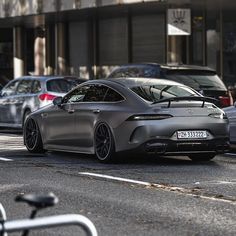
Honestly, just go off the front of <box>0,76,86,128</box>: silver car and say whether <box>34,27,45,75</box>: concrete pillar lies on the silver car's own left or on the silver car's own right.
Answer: on the silver car's own right

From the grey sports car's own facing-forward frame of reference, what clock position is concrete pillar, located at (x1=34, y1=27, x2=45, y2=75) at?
The concrete pillar is roughly at 1 o'clock from the grey sports car.

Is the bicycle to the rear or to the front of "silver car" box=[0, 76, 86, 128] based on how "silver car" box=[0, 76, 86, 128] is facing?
to the rear

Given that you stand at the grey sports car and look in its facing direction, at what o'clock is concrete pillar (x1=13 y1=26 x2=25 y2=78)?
The concrete pillar is roughly at 1 o'clock from the grey sports car.

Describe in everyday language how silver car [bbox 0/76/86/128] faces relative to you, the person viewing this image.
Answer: facing away from the viewer and to the left of the viewer

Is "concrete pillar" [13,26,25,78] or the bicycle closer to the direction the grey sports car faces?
the concrete pillar

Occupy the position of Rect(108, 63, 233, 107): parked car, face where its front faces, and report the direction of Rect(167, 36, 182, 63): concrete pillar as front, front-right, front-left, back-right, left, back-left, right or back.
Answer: front-right

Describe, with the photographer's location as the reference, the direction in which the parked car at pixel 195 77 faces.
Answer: facing away from the viewer and to the left of the viewer

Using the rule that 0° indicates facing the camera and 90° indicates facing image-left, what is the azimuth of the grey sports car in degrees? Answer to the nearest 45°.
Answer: approximately 135°
